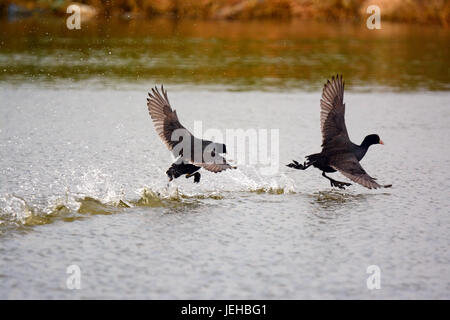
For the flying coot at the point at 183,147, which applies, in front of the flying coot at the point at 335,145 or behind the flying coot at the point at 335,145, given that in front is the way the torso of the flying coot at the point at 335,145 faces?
behind

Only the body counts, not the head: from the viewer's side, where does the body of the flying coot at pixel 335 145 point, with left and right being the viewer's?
facing to the right of the viewer

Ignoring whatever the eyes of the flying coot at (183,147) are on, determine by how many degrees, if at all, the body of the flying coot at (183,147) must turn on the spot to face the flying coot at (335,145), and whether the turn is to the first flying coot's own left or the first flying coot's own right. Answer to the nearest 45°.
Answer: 0° — it already faces it

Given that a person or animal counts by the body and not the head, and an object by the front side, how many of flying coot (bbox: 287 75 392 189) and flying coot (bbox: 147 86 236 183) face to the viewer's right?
2

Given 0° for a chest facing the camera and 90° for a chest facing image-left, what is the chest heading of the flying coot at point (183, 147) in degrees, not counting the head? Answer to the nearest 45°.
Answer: approximately 270°
